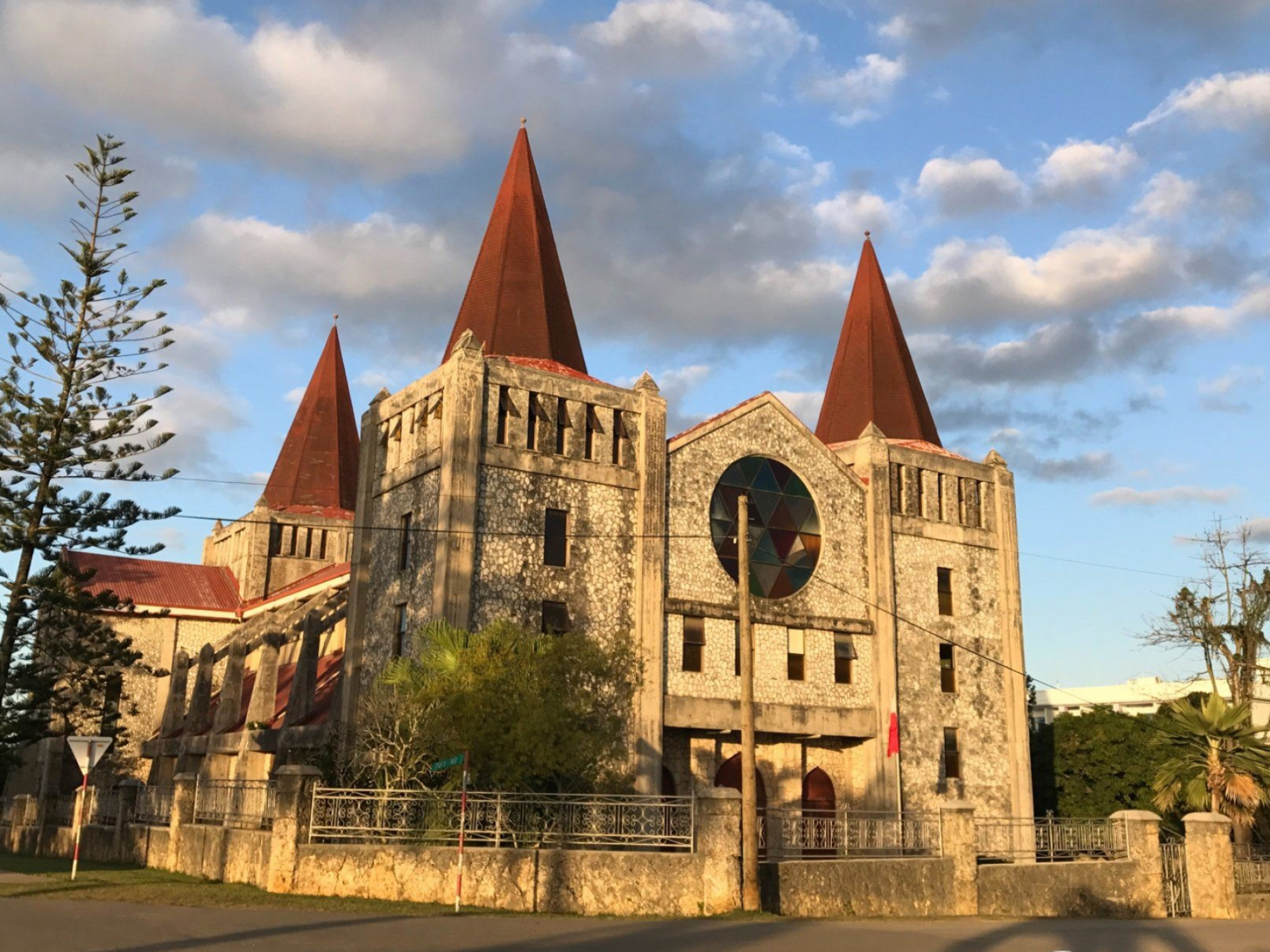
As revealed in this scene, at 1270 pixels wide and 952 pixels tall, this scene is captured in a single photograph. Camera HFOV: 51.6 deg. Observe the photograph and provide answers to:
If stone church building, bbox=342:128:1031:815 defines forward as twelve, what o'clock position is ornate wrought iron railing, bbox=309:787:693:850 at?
The ornate wrought iron railing is roughly at 2 o'clock from the stone church building.

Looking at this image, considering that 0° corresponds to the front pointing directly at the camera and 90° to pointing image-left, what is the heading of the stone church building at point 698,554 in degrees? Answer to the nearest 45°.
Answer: approximately 315°

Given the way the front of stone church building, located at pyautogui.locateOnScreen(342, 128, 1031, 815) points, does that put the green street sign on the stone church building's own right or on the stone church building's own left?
on the stone church building's own right

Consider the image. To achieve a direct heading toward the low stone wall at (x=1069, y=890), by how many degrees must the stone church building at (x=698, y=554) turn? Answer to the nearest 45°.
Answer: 0° — it already faces it

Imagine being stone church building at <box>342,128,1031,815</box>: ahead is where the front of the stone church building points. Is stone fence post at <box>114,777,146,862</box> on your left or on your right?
on your right

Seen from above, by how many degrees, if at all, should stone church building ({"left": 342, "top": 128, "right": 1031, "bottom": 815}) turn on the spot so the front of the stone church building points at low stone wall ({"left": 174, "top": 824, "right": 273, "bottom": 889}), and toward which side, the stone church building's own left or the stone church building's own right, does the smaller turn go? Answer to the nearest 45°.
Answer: approximately 90° to the stone church building's own right

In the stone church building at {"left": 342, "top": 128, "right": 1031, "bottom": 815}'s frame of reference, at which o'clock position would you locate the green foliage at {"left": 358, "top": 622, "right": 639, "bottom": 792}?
The green foliage is roughly at 2 o'clock from the stone church building.

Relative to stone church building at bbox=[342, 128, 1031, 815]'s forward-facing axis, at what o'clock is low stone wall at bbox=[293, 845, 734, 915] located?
The low stone wall is roughly at 2 o'clock from the stone church building.

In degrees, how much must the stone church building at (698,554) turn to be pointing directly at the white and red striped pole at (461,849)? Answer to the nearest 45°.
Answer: approximately 45° to its right

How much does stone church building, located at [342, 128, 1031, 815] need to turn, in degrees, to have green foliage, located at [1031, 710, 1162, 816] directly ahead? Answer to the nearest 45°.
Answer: approximately 90° to its left

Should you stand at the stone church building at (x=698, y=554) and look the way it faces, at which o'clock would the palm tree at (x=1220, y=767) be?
The palm tree is roughly at 11 o'clock from the stone church building.
